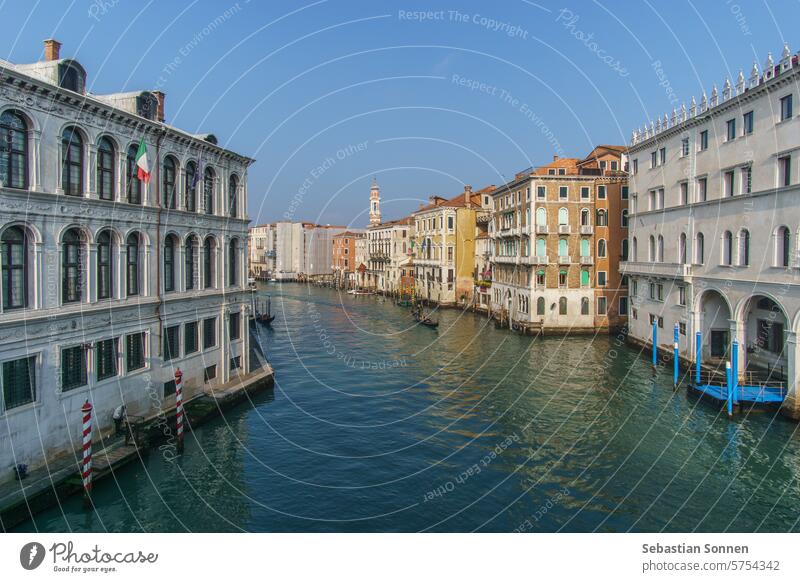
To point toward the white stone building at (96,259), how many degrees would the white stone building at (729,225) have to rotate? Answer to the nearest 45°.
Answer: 0° — it already faces it

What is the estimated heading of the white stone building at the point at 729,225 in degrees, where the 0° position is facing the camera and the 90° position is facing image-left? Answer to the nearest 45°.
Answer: approximately 45°

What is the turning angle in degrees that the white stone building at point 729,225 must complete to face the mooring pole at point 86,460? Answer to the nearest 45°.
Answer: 0° — it already faces it

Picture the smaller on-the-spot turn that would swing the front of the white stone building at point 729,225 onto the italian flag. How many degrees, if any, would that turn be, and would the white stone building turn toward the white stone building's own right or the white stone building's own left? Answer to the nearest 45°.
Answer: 0° — it already faces it

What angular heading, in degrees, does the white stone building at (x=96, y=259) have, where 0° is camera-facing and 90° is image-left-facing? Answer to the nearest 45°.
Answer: approximately 315°
